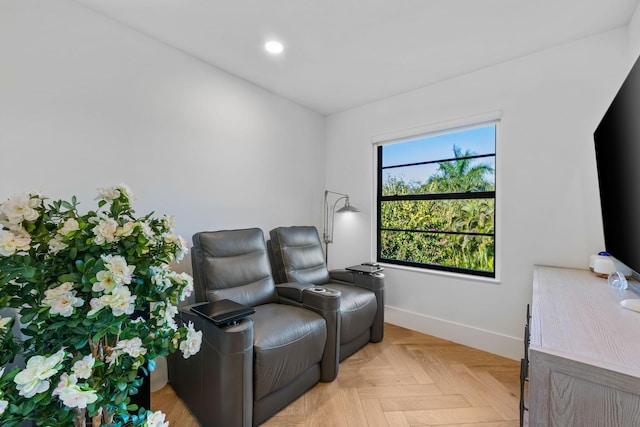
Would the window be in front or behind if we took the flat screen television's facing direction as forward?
in front

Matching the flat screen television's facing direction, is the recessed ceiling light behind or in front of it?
in front

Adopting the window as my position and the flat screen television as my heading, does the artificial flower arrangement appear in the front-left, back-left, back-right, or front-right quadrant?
front-right

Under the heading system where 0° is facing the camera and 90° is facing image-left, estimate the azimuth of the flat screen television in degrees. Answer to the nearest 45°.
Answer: approximately 90°

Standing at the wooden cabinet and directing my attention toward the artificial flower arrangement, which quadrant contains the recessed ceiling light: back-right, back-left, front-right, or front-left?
front-right
